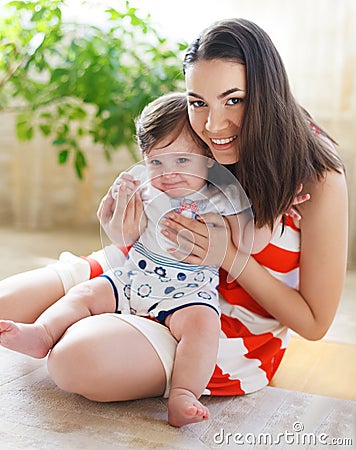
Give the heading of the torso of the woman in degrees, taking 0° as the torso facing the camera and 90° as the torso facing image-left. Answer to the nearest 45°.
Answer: approximately 45°

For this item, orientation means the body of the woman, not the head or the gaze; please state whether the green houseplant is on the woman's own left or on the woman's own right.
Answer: on the woman's own right
